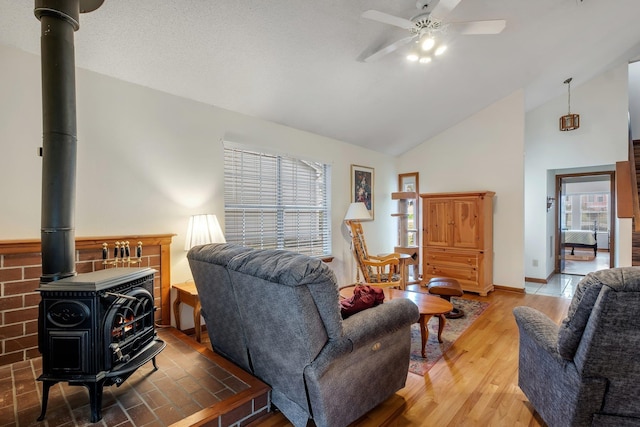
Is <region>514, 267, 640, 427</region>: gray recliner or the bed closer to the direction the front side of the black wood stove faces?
the gray recliner

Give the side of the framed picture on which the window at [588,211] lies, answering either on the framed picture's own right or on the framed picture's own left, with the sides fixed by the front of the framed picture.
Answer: on the framed picture's own left

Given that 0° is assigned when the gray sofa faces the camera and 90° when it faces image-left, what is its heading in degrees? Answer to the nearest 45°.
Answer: approximately 225°

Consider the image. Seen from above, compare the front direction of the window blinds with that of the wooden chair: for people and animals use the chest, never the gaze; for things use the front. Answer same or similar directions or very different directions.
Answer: same or similar directions

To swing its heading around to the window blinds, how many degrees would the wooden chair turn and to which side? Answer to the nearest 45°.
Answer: approximately 180°

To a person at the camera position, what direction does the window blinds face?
facing the viewer and to the right of the viewer

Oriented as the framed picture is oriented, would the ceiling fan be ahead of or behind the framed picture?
ahead

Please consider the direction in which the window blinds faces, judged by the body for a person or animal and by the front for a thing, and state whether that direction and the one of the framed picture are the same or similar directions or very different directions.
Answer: same or similar directions

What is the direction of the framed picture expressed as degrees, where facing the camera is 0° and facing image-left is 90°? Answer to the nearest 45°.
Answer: approximately 315°

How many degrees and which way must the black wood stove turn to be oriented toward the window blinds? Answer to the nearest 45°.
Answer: approximately 90° to its left

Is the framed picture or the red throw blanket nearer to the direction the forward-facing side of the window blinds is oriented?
the red throw blanket

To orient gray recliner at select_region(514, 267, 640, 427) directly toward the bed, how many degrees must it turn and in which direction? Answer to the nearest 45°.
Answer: approximately 45° to its right

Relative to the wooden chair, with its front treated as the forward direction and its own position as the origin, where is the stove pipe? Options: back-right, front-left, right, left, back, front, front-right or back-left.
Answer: back-right

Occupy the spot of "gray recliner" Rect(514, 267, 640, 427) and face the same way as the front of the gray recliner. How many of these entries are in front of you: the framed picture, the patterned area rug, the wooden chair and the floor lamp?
4

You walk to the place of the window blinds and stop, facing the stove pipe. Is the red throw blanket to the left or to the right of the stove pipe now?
left

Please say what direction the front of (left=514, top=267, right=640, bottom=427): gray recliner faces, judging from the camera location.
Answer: facing away from the viewer and to the left of the viewer
